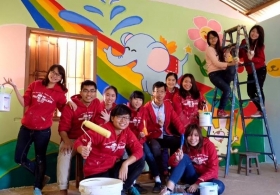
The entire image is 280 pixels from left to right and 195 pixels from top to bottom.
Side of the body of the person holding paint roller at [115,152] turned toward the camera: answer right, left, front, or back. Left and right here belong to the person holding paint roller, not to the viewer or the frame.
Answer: front

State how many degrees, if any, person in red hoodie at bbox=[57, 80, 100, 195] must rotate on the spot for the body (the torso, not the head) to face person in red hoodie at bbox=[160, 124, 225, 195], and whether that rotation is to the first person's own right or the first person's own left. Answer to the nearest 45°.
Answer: approximately 90° to the first person's own left

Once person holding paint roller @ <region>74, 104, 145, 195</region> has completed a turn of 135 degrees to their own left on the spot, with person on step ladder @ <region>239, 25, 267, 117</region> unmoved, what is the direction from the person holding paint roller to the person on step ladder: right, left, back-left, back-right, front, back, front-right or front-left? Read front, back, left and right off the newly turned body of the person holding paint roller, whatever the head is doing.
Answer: front

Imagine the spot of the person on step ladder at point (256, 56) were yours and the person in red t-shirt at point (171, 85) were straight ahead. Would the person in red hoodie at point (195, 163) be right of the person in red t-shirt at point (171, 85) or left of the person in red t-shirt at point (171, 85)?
left

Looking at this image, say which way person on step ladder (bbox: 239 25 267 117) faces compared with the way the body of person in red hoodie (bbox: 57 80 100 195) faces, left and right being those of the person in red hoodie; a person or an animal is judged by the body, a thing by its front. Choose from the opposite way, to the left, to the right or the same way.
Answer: to the right

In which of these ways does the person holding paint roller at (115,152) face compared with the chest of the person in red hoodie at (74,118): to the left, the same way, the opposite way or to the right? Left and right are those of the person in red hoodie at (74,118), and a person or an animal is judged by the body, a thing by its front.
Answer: the same way

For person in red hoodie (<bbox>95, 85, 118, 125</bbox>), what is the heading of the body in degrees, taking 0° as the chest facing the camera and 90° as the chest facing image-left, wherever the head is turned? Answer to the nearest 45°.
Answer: approximately 0°

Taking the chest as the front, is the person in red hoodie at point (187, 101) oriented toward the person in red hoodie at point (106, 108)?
no

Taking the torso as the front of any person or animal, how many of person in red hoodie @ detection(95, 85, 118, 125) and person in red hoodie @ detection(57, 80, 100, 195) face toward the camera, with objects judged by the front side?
2

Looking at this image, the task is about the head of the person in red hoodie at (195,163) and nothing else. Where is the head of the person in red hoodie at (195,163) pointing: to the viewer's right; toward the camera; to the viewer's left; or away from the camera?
toward the camera

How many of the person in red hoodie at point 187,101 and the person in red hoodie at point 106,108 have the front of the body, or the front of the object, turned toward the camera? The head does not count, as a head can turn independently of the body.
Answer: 2

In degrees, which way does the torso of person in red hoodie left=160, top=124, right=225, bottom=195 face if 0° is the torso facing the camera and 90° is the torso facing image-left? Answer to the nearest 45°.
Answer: approximately 45°

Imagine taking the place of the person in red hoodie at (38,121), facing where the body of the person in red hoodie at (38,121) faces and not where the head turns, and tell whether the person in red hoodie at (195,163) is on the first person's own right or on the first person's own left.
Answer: on the first person's own left

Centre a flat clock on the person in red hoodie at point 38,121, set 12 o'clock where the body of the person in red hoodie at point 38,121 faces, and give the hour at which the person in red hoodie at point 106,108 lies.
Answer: the person in red hoodie at point 106,108 is roughly at 9 o'clock from the person in red hoodie at point 38,121.

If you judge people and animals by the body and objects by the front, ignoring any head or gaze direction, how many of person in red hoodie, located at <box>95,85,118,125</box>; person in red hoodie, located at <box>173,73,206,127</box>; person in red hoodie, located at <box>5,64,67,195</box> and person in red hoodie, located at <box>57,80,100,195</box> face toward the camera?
4

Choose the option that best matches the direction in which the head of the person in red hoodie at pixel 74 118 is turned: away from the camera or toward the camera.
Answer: toward the camera

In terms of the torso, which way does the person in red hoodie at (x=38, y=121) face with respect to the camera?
toward the camera

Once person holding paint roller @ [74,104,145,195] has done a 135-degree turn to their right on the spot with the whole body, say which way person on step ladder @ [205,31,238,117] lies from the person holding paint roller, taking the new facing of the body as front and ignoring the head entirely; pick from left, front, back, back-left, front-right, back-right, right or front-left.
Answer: right

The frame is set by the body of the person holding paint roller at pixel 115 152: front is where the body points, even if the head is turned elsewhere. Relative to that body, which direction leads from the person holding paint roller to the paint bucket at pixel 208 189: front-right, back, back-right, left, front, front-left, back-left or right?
left
